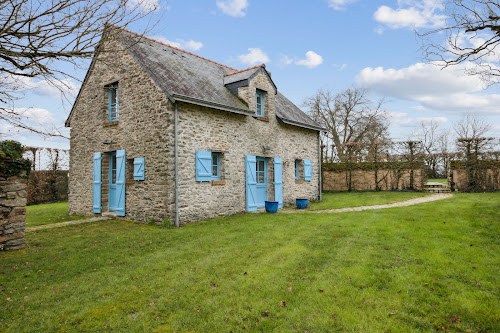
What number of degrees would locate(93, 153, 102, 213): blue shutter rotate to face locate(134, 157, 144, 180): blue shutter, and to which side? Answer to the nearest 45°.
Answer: approximately 90° to its left

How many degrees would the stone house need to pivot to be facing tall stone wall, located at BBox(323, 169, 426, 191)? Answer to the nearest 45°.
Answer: approximately 90° to its left

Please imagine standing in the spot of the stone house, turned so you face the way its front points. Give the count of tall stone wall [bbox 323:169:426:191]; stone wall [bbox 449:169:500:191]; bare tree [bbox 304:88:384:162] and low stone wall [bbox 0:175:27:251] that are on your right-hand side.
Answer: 1

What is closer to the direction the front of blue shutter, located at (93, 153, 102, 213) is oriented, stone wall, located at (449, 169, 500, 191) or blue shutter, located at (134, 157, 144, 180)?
the blue shutter

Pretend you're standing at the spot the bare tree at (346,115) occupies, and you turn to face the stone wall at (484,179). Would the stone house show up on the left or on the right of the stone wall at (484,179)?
right

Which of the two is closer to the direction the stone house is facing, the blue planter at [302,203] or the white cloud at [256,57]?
the blue planter

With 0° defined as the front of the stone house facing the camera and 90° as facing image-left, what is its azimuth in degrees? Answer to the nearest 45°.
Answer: approximately 315°

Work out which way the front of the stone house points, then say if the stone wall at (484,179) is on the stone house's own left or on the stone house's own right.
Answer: on the stone house's own left

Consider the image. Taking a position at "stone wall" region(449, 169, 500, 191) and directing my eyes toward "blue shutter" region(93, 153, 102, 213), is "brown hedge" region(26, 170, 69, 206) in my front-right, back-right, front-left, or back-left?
front-right
